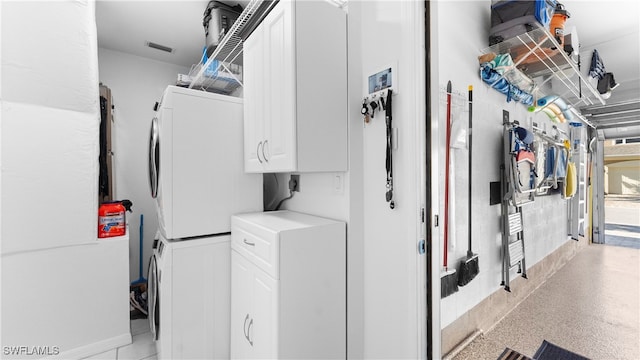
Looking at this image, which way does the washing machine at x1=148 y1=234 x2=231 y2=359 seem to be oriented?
to the viewer's left

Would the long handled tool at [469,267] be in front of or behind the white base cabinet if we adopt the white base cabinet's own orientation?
behind

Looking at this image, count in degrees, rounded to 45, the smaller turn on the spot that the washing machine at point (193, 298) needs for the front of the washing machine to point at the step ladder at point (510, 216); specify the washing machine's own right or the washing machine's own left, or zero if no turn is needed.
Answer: approximately 180°

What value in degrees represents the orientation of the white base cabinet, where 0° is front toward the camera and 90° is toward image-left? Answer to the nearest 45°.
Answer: approximately 45°
